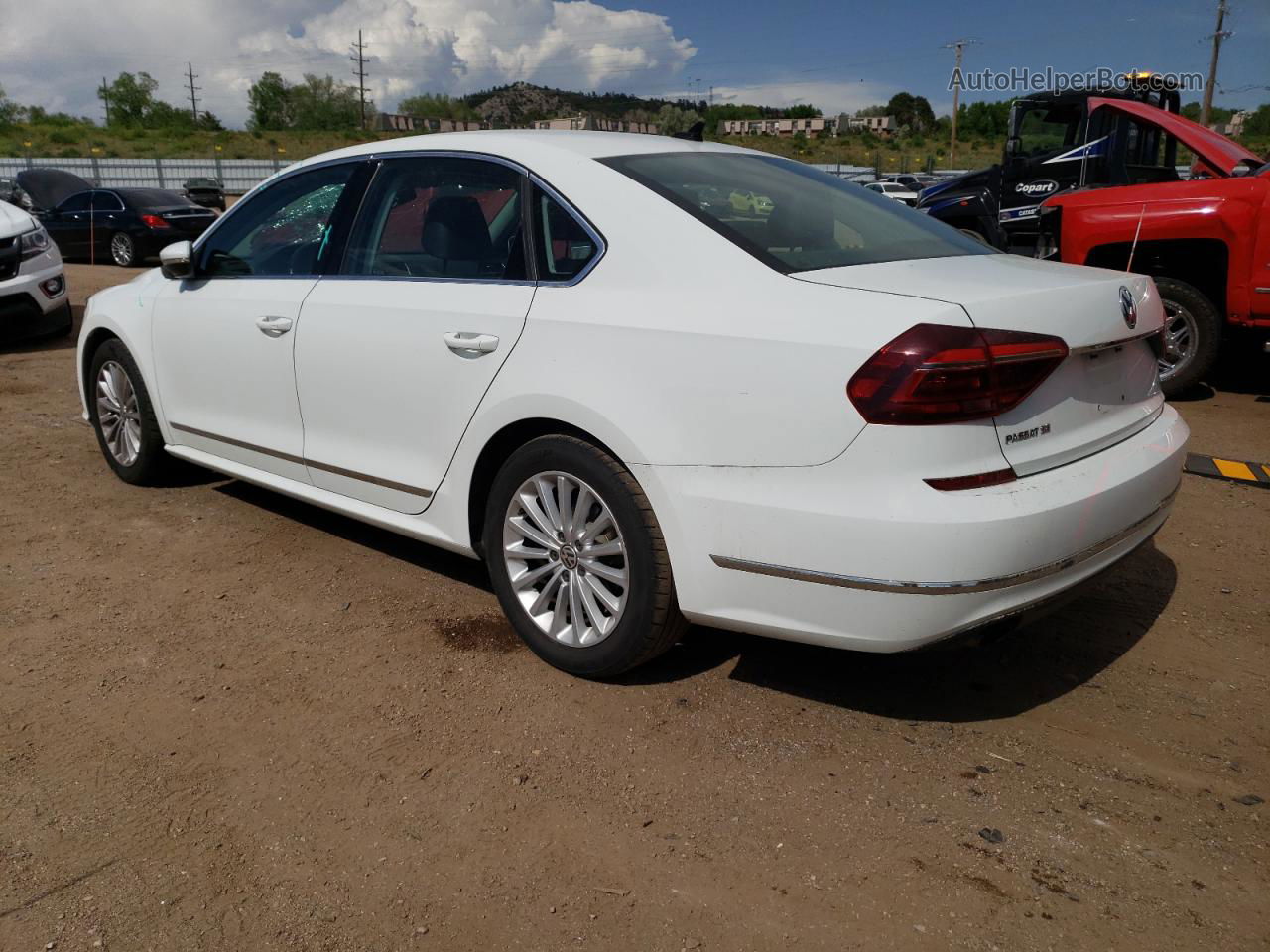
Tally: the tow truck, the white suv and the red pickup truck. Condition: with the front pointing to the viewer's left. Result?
2

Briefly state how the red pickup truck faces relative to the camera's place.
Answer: facing to the left of the viewer

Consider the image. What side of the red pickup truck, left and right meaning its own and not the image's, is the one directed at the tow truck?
right

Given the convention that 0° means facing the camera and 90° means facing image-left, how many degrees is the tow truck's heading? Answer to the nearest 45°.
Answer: approximately 90°

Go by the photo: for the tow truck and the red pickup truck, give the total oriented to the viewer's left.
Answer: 2

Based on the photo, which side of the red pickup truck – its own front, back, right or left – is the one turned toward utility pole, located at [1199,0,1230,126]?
right

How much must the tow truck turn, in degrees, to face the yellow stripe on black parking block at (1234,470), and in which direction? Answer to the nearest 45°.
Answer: approximately 90° to its left

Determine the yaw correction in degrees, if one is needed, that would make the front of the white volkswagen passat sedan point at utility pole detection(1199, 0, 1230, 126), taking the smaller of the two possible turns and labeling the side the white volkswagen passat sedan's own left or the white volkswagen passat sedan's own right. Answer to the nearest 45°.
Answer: approximately 90° to the white volkswagen passat sedan's own right

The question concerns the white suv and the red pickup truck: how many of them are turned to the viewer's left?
1

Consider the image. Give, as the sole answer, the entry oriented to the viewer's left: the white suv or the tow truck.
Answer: the tow truck
